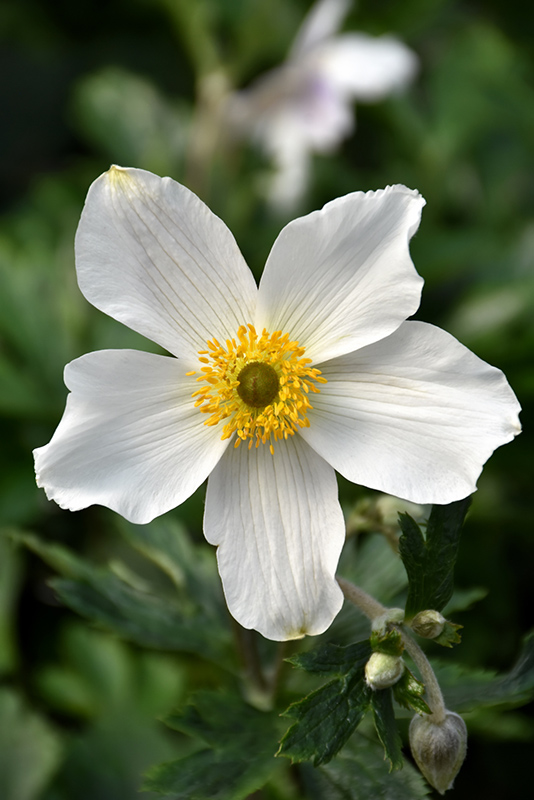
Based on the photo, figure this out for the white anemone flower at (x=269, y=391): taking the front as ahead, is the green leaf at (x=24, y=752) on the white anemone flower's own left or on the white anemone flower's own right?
on the white anemone flower's own right

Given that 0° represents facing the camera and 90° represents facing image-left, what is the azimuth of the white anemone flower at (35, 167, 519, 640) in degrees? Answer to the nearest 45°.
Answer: approximately 0°

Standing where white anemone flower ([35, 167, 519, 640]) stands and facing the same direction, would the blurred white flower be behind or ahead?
behind

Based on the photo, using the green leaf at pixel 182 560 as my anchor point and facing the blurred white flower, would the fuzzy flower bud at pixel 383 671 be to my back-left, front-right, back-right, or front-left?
back-right
